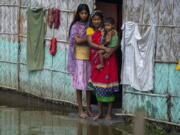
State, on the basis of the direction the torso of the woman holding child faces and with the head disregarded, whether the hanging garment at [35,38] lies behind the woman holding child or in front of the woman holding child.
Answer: behind

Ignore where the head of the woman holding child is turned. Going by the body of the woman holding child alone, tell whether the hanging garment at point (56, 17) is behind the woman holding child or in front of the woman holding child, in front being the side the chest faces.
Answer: behind

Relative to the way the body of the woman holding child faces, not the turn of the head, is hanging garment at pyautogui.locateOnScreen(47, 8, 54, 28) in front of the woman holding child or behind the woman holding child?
behind

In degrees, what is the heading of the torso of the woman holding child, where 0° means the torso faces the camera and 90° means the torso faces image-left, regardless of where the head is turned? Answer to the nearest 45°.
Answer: approximately 0°

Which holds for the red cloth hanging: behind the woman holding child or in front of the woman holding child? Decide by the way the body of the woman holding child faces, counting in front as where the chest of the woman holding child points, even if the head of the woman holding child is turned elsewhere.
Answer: behind

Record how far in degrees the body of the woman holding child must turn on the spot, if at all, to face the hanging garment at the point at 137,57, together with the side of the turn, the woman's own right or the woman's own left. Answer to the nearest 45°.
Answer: approximately 90° to the woman's own left
